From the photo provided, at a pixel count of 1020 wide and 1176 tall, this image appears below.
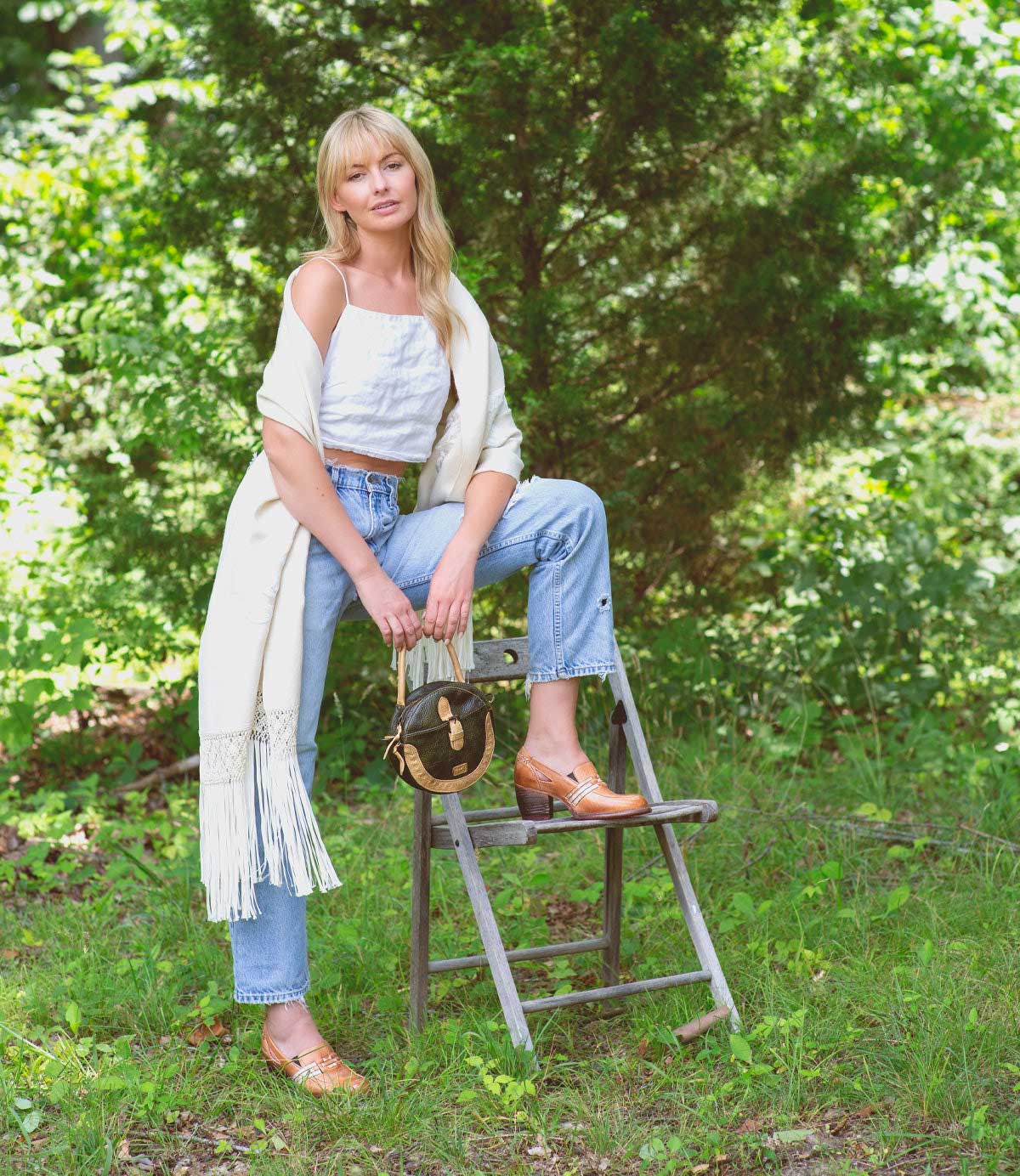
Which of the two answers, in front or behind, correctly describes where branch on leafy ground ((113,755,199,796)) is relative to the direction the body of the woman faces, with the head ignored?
behind

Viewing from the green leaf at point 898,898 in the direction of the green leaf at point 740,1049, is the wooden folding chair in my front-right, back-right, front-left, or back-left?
front-right

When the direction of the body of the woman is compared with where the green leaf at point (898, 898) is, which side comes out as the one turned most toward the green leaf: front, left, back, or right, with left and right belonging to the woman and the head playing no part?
left

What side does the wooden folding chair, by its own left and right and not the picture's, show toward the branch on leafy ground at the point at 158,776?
back

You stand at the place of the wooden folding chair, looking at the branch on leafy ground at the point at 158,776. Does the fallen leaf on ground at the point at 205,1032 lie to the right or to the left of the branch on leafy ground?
left

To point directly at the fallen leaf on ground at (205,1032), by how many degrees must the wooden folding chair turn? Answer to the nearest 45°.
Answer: approximately 135° to its right
